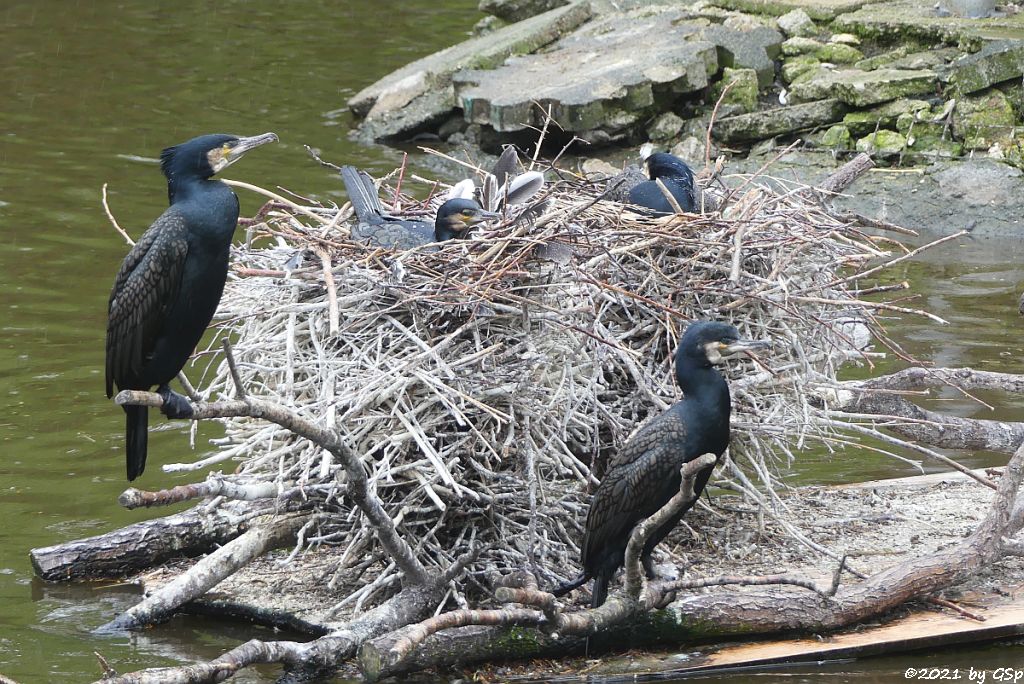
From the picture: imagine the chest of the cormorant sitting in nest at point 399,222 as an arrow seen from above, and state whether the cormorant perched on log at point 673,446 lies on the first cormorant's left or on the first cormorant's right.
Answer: on the first cormorant's right

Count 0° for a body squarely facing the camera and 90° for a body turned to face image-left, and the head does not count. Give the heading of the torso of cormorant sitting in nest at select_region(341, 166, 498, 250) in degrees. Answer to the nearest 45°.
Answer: approximately 270°

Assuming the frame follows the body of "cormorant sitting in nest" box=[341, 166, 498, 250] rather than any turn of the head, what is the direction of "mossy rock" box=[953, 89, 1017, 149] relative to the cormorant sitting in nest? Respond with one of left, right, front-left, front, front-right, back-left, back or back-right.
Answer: front-left

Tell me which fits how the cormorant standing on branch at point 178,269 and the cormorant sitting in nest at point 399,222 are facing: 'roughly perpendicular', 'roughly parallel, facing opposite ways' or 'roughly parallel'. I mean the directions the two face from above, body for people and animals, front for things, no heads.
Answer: roughly parallel

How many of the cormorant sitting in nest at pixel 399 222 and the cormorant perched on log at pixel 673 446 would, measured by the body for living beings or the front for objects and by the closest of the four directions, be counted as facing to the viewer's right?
2

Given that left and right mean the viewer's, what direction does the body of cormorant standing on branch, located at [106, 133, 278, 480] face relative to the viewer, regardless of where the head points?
facing to the right of the viewer

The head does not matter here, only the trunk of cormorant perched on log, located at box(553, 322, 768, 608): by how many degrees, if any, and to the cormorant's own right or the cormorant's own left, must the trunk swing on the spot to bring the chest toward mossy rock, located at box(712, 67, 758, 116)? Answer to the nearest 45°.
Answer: approximately 90° to the cormorant's own left

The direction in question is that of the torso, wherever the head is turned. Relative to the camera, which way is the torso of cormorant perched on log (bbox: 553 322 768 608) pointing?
to the viewer's right

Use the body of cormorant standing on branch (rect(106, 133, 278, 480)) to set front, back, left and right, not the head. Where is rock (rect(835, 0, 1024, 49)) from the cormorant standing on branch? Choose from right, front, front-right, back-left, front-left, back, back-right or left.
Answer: front-left

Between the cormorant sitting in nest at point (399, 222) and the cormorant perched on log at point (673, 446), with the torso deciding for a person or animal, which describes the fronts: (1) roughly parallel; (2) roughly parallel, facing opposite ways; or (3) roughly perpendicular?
roughly parallel

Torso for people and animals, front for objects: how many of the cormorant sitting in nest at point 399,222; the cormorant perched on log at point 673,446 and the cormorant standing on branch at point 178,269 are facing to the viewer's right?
3

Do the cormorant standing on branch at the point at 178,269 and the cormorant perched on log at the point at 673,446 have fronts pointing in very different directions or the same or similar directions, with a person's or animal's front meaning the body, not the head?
same or similar directions
